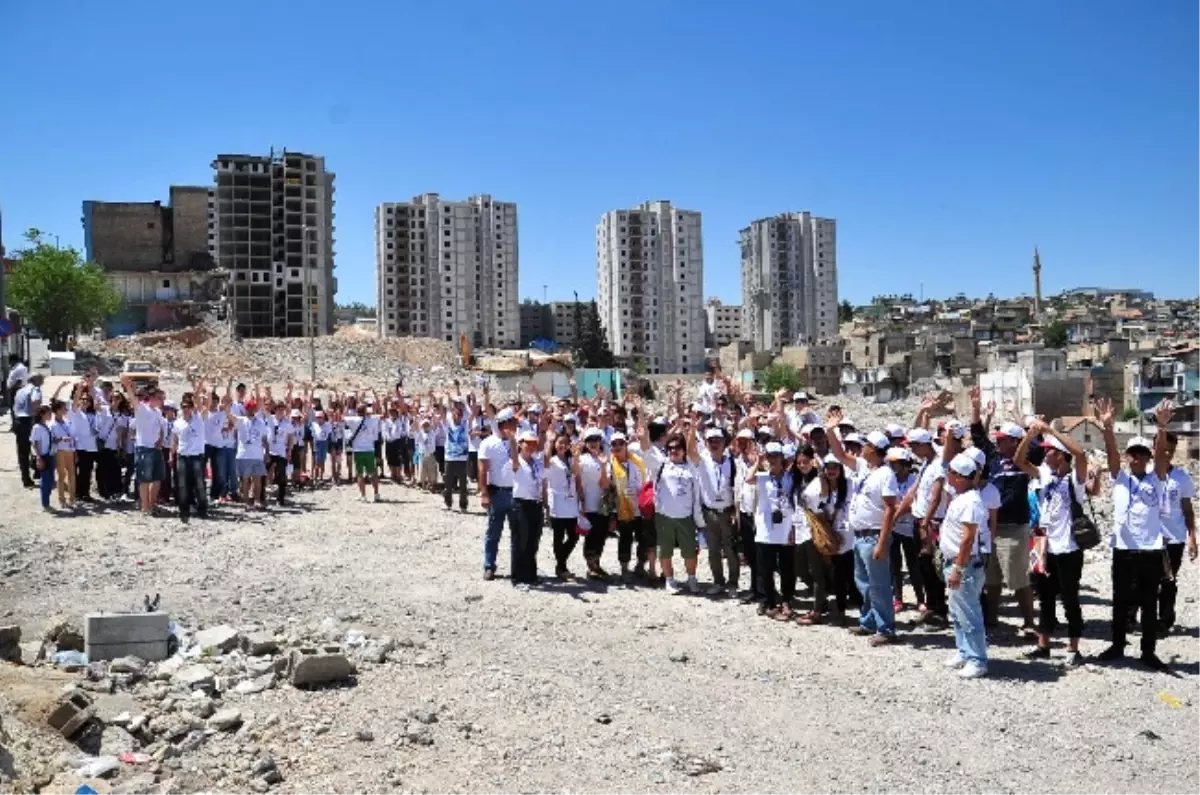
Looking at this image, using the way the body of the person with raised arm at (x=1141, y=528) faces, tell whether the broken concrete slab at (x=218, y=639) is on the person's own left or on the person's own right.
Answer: on the person's own right

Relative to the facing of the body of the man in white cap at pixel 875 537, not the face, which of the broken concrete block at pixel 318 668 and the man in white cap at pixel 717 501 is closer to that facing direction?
the broken concrete block

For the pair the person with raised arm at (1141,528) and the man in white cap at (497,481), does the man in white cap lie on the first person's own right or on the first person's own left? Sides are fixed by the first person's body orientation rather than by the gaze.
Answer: on the first person's own right

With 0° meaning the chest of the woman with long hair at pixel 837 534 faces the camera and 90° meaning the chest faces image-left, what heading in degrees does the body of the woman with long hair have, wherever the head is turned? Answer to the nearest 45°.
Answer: approximately 45°

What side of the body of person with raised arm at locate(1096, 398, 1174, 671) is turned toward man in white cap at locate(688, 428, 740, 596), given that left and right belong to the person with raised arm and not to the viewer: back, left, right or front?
right

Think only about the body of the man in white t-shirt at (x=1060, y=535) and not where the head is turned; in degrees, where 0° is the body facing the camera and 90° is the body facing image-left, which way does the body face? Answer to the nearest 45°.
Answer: approximately 45°

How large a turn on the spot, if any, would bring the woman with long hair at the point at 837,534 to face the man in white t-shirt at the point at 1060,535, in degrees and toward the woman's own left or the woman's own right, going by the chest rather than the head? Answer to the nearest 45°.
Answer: approximately 90° to the woman's own left

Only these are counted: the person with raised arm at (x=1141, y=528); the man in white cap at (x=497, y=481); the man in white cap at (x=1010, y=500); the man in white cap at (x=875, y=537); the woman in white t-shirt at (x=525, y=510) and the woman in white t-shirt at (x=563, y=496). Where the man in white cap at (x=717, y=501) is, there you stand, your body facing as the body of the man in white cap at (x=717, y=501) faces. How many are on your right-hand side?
3

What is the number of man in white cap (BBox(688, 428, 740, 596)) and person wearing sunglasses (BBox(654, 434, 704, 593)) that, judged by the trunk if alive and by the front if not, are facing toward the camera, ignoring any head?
2

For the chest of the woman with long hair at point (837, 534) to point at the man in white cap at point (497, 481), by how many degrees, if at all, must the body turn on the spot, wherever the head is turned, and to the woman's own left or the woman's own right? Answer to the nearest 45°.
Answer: approximately 45° to the woman's own right
